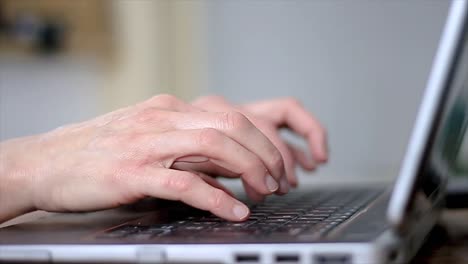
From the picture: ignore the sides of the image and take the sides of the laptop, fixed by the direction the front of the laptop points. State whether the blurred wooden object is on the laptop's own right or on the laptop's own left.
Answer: on the laptop's own right

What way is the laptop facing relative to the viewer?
to the viewer's left
